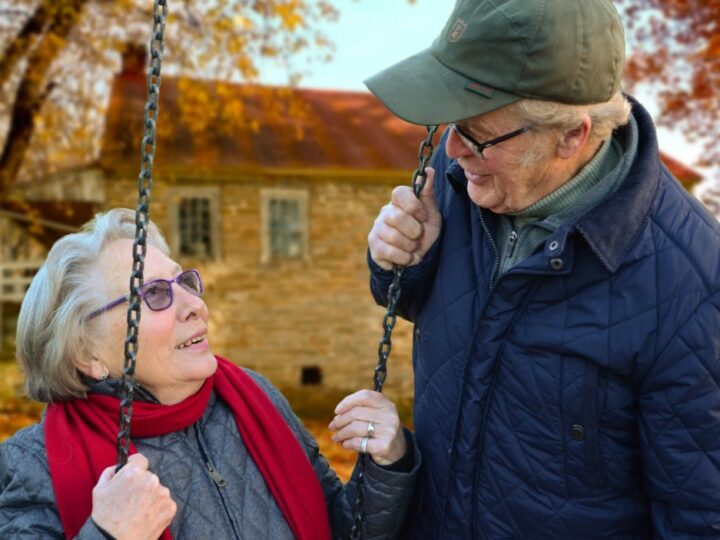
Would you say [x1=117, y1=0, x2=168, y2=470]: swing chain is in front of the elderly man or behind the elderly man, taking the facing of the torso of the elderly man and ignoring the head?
in front

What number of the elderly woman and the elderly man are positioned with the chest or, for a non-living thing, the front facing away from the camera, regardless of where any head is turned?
0

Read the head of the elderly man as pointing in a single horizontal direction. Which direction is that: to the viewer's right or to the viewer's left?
to the viewer's left

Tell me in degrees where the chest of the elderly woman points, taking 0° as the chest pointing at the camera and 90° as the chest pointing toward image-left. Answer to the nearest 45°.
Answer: approximately 315°

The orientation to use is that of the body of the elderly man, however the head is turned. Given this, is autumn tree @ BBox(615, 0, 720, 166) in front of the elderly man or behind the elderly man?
behind

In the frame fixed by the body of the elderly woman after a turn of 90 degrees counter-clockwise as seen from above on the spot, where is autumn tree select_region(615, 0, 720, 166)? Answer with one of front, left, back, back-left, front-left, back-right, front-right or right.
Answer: front

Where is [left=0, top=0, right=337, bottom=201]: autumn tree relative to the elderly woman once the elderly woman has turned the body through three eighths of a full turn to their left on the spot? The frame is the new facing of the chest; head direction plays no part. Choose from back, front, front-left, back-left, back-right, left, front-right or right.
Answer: front

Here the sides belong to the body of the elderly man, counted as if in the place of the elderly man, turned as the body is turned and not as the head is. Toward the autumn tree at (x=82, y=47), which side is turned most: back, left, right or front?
right
